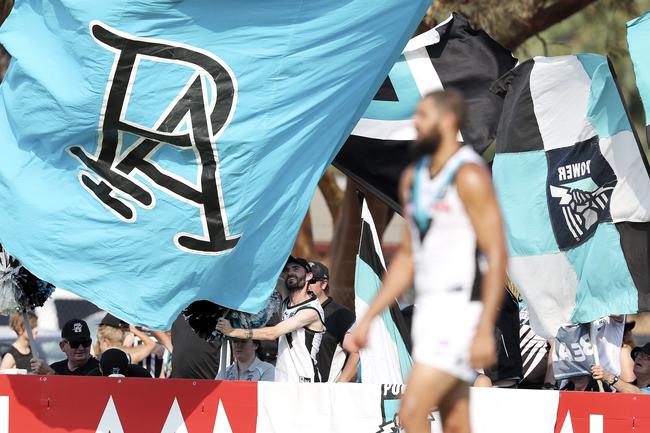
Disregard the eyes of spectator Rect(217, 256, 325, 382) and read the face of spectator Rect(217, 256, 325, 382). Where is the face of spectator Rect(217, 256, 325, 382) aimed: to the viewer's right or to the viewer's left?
to the viewer's left

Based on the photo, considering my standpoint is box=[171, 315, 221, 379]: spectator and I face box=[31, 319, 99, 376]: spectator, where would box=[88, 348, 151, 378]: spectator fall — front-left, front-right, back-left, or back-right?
front-left

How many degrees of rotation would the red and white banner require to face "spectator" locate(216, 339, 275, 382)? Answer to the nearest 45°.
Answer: approximately 180°

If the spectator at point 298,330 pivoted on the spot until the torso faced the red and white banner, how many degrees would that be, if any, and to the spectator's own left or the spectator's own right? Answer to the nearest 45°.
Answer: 0° — they already face it

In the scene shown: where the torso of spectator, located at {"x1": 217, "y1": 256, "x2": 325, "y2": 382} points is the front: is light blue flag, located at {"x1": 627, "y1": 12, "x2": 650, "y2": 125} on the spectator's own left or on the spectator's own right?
on the spectator's own left

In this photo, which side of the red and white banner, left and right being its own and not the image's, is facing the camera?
front
